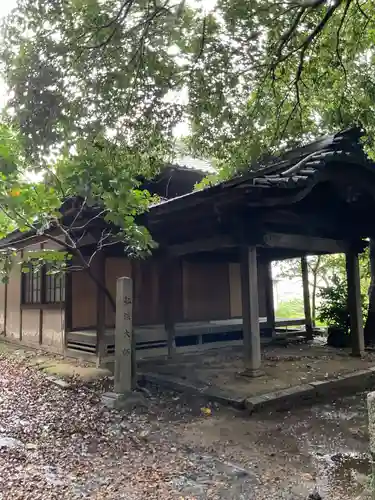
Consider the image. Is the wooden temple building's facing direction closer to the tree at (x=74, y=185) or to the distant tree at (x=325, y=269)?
the tree

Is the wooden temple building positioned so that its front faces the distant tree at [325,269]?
no
